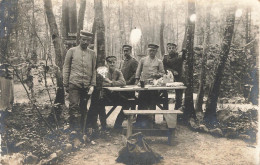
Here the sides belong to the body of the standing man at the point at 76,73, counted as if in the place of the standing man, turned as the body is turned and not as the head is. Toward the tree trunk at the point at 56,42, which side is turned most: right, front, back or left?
back

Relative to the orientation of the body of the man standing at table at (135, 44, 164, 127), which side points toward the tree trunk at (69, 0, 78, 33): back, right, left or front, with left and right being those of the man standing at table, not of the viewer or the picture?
right

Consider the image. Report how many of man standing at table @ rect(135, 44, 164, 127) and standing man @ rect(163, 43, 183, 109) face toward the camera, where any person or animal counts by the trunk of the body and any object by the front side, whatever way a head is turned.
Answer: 2

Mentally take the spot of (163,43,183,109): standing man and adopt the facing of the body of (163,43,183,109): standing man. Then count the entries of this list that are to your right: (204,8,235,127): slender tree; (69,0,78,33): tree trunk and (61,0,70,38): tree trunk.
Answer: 2

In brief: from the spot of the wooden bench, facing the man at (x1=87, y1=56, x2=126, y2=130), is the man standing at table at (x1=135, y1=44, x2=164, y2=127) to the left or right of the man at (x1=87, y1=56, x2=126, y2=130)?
right

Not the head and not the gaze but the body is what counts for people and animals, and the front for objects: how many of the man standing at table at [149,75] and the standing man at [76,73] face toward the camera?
2

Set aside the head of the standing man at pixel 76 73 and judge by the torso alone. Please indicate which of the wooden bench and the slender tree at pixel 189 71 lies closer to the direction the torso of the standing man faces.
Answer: the wooden bench

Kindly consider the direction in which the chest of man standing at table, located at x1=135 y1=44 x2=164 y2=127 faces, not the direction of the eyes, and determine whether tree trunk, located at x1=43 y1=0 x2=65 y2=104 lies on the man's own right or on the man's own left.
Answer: on the man's own right

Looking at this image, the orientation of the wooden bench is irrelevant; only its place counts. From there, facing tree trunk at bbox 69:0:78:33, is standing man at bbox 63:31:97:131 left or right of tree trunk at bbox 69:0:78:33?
left

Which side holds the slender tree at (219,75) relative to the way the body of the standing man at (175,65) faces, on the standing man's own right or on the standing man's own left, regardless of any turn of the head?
on the standing man's own left

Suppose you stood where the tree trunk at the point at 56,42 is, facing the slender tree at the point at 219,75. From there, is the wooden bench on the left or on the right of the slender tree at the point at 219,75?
right

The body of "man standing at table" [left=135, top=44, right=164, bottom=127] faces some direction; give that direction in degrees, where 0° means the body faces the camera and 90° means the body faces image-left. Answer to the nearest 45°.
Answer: approximately 0°

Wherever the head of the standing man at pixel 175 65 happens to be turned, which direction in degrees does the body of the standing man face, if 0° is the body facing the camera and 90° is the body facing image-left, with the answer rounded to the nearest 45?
approximately 0°
